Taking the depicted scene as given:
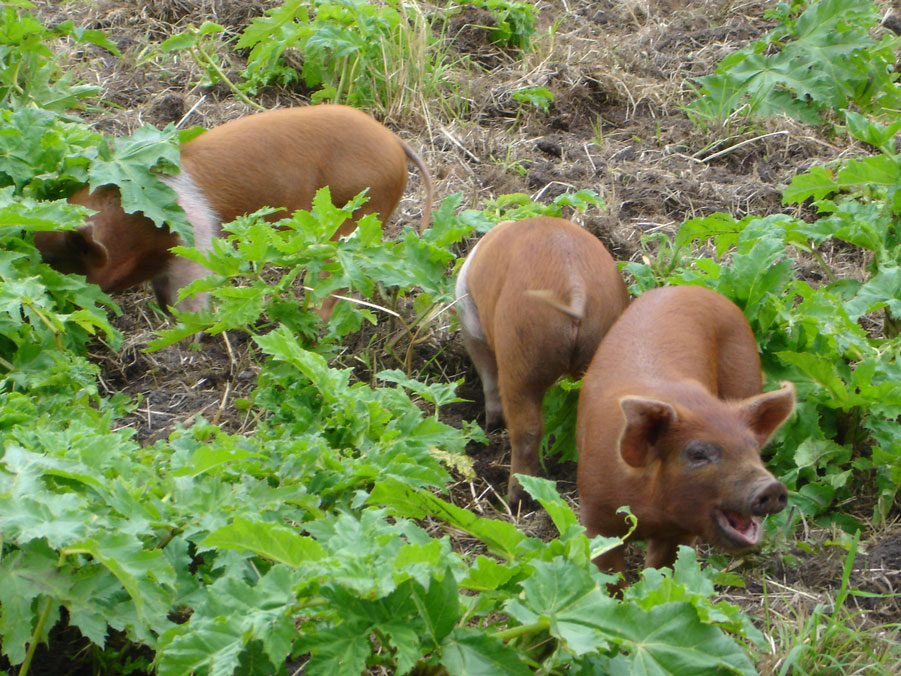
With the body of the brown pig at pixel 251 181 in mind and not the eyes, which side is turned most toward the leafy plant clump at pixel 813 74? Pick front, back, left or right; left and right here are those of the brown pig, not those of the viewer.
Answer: back

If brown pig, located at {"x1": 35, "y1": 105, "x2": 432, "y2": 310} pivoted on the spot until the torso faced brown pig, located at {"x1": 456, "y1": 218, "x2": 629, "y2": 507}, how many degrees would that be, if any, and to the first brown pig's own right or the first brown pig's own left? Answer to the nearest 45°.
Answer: approximately 135° to the first brown pig's own left

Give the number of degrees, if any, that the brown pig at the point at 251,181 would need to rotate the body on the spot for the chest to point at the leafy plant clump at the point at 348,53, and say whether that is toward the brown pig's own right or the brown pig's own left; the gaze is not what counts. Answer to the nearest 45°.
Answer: approximately 90° to the brown pig's own right

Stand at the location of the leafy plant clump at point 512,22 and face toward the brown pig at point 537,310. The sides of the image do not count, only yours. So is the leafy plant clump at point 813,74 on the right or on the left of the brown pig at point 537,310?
left

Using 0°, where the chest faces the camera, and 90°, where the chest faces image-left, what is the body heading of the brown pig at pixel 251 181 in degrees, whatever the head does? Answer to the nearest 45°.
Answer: approximately 90°

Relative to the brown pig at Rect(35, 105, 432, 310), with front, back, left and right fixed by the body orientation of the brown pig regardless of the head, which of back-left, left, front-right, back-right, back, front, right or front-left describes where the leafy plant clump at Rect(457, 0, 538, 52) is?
back-right
